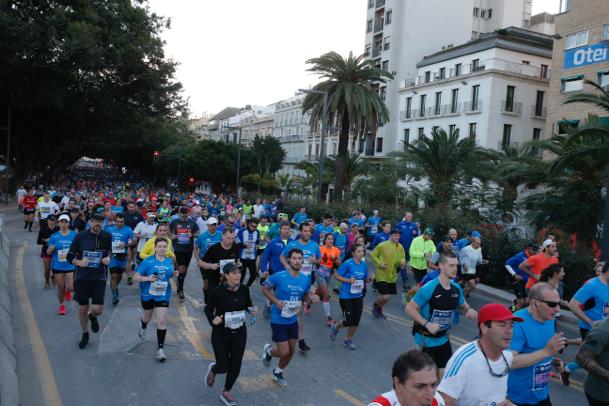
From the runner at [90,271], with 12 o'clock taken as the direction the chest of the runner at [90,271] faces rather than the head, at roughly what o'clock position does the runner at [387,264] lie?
the runner at [387,264] is roughly at 9 o'clock from the runner at [90,271].

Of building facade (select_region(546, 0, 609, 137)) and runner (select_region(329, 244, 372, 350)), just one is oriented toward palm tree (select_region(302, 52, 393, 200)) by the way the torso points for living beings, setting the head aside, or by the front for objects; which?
the building facade

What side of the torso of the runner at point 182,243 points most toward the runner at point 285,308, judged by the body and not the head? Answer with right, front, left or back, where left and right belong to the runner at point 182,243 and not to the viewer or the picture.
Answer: front

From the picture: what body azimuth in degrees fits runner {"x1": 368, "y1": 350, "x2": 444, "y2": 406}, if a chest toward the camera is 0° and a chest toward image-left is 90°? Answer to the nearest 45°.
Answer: approximately 315°

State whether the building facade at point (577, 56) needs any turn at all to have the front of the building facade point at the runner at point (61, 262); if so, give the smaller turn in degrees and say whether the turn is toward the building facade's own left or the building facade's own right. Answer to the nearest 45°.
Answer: approximately 45° to the building facade's own left

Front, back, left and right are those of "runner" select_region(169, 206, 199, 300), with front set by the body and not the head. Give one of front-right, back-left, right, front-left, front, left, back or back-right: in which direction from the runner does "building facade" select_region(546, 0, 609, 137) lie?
back-left

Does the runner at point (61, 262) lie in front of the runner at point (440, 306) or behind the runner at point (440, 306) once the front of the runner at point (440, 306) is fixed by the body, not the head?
behind

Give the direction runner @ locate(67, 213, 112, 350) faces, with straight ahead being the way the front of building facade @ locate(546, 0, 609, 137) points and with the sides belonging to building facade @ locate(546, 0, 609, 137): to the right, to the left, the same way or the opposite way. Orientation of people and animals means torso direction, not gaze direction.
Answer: to the left

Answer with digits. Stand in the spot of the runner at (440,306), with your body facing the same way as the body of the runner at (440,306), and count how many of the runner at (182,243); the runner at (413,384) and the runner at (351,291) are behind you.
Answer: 2

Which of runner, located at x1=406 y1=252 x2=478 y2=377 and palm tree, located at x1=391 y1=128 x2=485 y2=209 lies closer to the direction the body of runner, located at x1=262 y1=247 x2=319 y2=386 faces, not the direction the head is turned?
the runner

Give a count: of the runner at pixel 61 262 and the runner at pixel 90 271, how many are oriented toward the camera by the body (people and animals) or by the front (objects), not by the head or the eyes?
2
